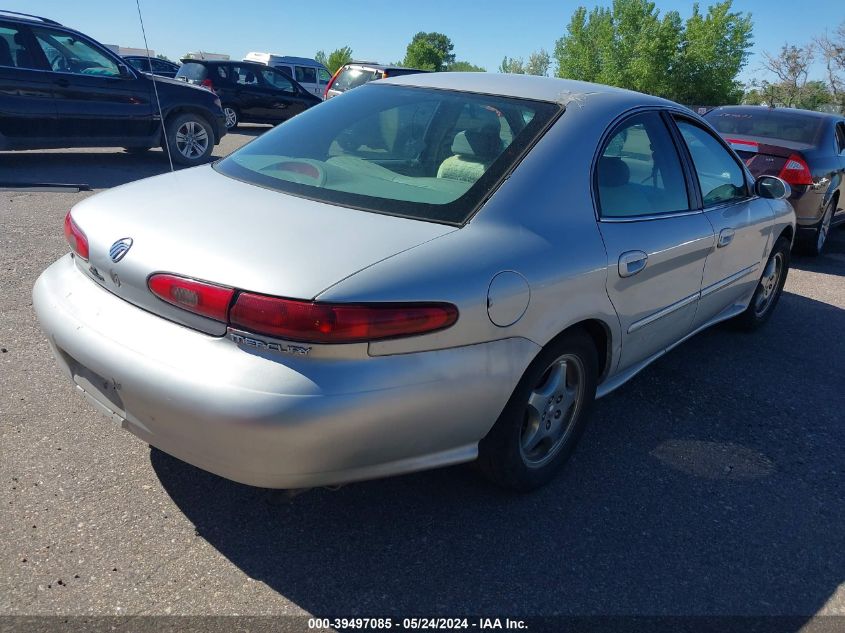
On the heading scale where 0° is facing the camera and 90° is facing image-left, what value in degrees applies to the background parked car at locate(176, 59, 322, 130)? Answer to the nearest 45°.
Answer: approximately 225°

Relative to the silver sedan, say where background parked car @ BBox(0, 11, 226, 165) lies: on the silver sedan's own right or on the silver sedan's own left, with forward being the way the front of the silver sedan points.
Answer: on the silver sedan's own left

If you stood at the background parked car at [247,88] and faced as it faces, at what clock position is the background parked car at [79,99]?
the background parked car at [79,99] is roughly at 5 o'clock from the background parked car at [247,88].

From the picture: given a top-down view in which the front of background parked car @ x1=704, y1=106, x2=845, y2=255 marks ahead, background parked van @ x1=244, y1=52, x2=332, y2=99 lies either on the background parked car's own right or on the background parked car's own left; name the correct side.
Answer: on the background parked car's own left

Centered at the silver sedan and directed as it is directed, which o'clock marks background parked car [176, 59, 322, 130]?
The background parked car is roughly at 10 o'clock from the silver sedan.

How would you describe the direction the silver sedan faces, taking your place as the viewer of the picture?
facing away from the viewer and to the right of the viewer

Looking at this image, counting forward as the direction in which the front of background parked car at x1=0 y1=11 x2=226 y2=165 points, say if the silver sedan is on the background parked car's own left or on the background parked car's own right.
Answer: on the background parked car's own right

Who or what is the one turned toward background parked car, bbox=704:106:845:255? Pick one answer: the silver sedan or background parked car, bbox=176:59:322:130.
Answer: the silver sedan

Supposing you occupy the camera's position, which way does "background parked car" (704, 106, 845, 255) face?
facing away from the viewer and to the right of the viewer
